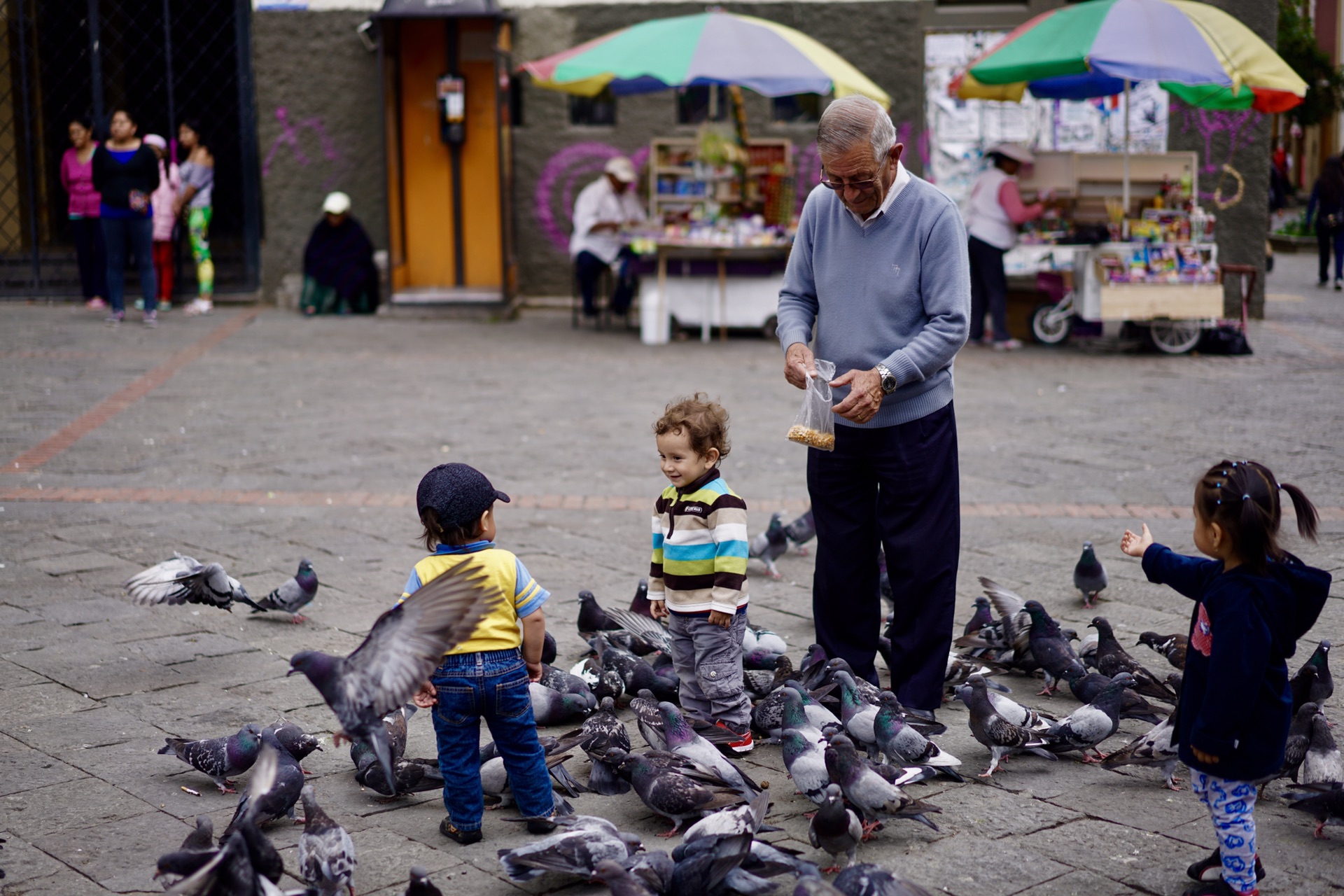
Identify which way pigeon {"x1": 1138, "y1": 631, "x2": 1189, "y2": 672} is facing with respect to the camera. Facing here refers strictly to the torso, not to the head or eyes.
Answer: to the viewer's left

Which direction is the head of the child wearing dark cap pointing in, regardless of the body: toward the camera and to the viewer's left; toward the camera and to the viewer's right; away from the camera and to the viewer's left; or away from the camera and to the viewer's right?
away from the camera and to the viewer's right

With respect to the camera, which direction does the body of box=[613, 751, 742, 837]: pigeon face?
to the viewer's left

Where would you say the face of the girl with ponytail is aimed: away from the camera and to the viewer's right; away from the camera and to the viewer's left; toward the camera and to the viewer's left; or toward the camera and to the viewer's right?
away from the camera and to the viewer's left

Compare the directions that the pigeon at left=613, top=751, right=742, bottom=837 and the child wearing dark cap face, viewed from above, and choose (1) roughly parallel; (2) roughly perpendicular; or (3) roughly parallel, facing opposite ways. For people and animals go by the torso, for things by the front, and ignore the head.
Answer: roughly perpendicular

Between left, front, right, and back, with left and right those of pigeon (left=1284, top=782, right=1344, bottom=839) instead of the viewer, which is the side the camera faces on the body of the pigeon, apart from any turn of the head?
right

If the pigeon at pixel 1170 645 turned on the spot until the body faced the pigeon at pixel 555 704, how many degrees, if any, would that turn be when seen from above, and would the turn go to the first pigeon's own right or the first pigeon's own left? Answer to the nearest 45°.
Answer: approximately 45° to the first pigeon's own left

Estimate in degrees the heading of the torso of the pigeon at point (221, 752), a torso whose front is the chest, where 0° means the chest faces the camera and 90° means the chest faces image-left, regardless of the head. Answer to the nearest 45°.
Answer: approximately 270°
